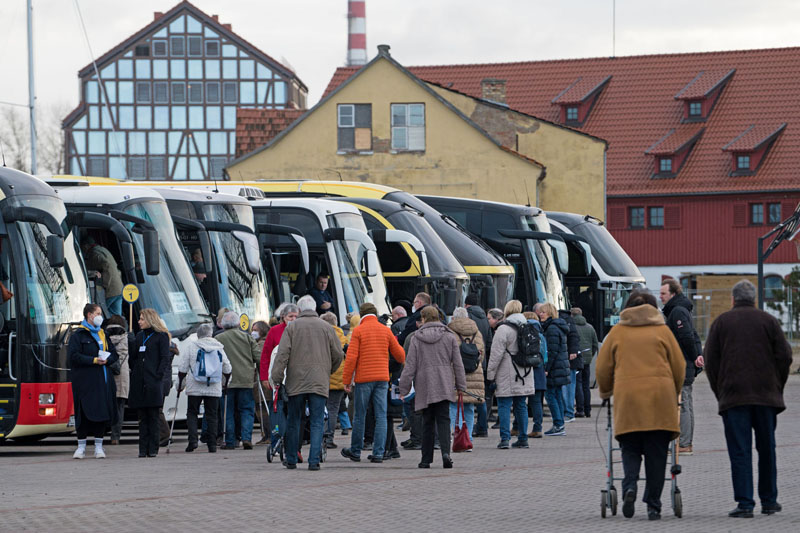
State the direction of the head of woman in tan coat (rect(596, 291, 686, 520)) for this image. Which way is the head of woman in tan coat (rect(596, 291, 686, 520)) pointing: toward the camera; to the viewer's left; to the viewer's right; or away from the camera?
away from the camera

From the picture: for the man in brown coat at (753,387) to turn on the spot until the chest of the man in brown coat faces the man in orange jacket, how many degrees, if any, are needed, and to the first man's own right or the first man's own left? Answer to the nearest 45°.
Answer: approximately 45° to the first man's own left

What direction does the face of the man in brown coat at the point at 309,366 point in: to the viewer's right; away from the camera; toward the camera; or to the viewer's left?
away from the camera

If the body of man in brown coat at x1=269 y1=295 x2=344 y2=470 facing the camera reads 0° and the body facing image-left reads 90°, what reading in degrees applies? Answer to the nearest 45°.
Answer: approximately 180°

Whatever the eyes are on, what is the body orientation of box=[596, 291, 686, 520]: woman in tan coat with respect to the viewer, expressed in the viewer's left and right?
facing away from the viewer

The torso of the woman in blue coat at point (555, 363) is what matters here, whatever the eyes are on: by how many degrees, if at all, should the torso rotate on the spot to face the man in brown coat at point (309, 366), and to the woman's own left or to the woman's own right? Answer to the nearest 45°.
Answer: approximately 45° to the woman's own left

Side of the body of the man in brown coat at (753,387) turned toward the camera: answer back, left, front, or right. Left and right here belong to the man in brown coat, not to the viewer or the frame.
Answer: back

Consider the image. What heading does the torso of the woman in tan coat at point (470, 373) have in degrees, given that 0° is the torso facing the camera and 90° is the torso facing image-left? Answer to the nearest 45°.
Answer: approximately 180°
